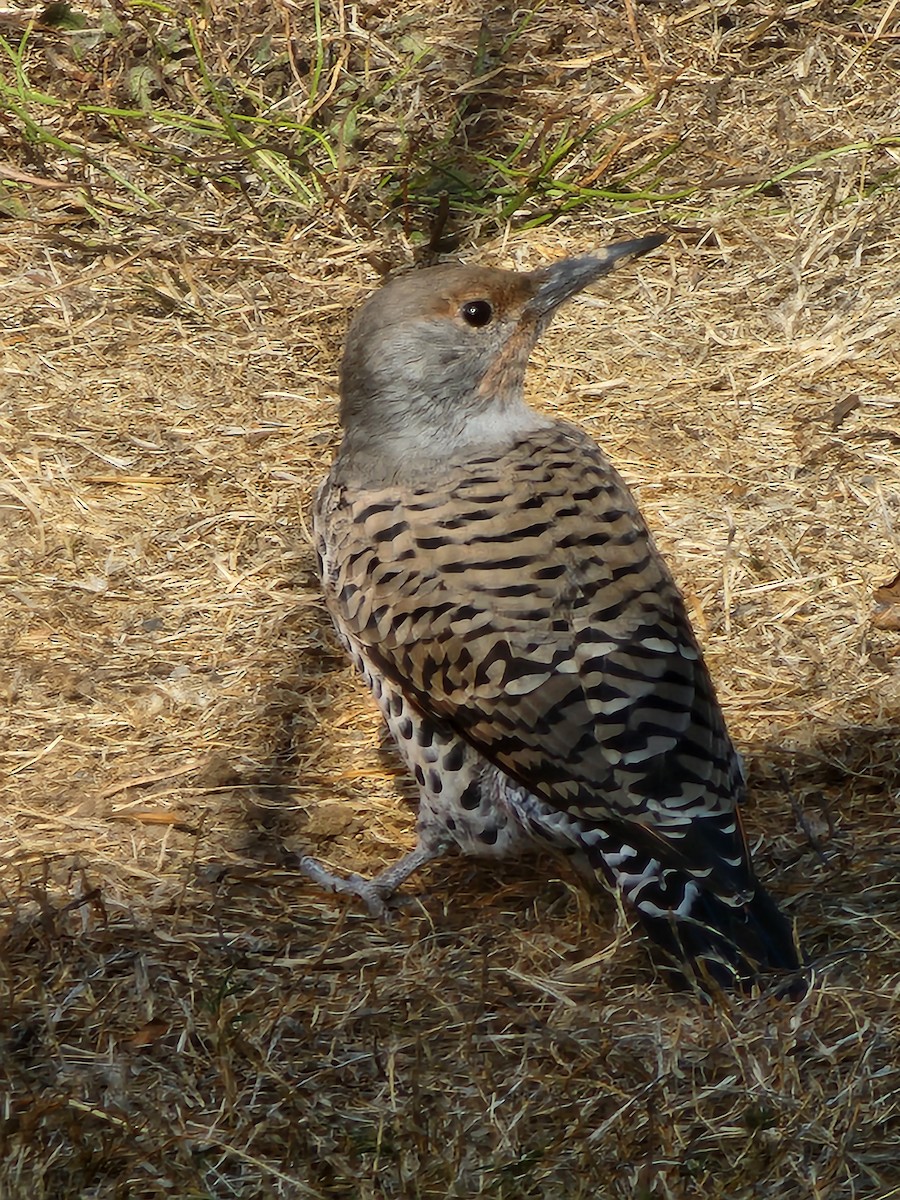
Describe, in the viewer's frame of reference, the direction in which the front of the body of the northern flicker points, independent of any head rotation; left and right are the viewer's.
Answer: facing away from the viewer and to the left of the viewer
